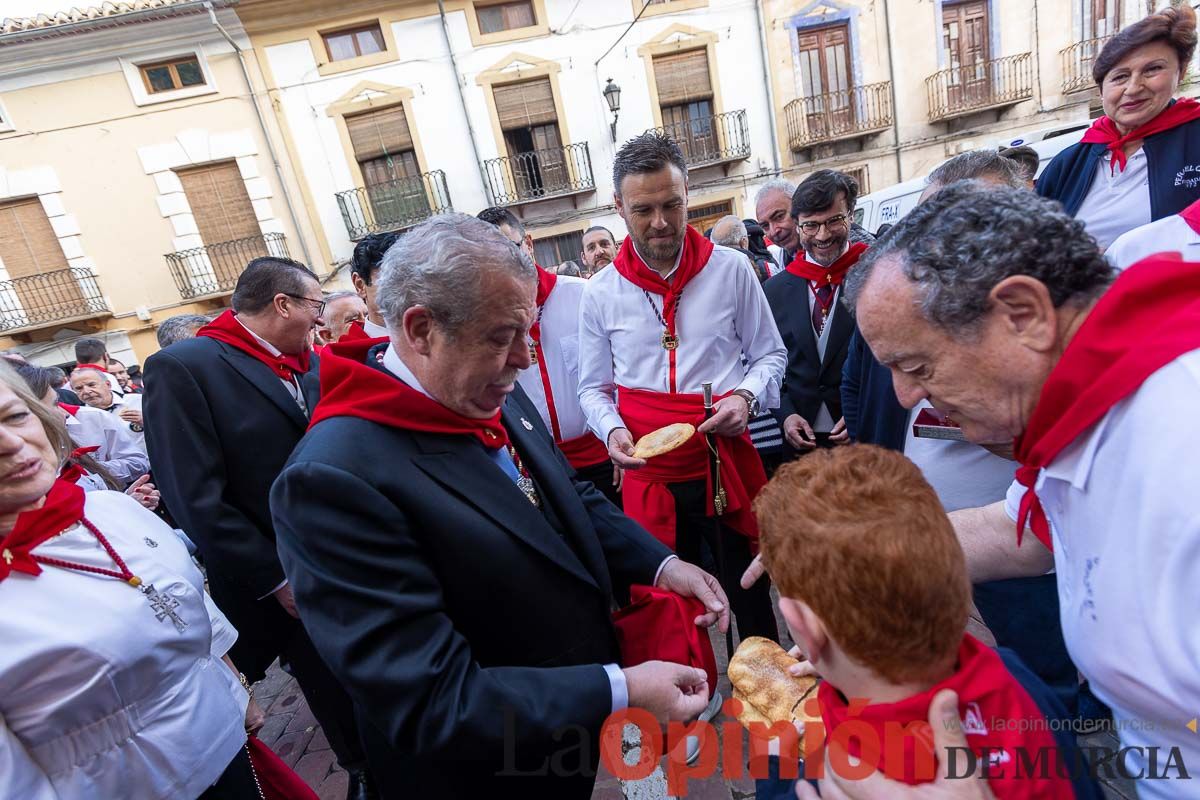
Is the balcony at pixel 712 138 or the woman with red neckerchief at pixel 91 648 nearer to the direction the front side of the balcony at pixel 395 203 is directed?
the woman with red neckerchief

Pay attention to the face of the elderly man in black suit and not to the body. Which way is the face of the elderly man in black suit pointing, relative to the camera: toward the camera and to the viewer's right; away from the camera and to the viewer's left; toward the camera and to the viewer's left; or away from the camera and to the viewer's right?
toward the camera and to the viewer's right

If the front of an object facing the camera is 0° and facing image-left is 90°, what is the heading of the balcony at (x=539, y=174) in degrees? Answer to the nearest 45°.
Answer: approximately 0°

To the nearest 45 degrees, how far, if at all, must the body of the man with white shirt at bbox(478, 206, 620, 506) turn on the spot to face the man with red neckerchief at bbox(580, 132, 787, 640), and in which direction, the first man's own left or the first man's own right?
approximately 90° to the first man's own left

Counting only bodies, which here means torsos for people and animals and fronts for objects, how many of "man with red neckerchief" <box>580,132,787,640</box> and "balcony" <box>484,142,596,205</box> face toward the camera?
2

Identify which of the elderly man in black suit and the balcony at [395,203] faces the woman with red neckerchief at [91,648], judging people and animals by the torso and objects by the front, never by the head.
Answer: the balcony

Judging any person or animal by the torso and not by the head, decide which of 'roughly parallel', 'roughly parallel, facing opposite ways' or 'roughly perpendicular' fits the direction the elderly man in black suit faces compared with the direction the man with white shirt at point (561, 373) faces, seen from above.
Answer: roughly perpendicular

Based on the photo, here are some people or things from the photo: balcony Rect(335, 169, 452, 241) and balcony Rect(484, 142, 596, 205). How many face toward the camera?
2

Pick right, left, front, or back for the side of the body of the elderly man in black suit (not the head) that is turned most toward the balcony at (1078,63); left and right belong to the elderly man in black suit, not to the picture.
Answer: left

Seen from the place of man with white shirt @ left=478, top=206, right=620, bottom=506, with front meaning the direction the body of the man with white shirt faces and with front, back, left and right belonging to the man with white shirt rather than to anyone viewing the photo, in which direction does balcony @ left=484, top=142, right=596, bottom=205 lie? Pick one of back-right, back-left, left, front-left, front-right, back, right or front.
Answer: back-right

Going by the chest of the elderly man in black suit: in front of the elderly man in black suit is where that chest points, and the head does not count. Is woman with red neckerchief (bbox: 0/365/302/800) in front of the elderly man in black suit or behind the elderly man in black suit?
behind

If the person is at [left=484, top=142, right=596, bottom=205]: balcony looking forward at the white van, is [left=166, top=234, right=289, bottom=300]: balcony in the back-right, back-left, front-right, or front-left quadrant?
back-right

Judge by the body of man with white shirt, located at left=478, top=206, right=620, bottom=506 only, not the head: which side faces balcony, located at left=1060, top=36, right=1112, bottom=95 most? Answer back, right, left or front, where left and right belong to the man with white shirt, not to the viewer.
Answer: back

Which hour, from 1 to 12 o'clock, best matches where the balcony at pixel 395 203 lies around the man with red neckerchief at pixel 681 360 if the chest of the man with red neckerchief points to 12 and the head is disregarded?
The balcony is roughly at 5 o'clock from the man with red neckerchief.

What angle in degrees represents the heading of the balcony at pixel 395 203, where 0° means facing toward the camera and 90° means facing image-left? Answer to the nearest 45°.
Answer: approximately 0°

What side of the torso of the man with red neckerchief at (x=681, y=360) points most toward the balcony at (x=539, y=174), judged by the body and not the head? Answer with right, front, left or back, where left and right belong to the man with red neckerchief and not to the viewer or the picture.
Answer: back

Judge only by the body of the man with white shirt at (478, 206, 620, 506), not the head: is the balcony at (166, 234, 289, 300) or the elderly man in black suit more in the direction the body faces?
the elderly man in black suit

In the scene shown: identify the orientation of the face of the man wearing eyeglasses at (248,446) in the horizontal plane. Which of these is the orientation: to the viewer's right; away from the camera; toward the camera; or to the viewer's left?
to the viewer's right
